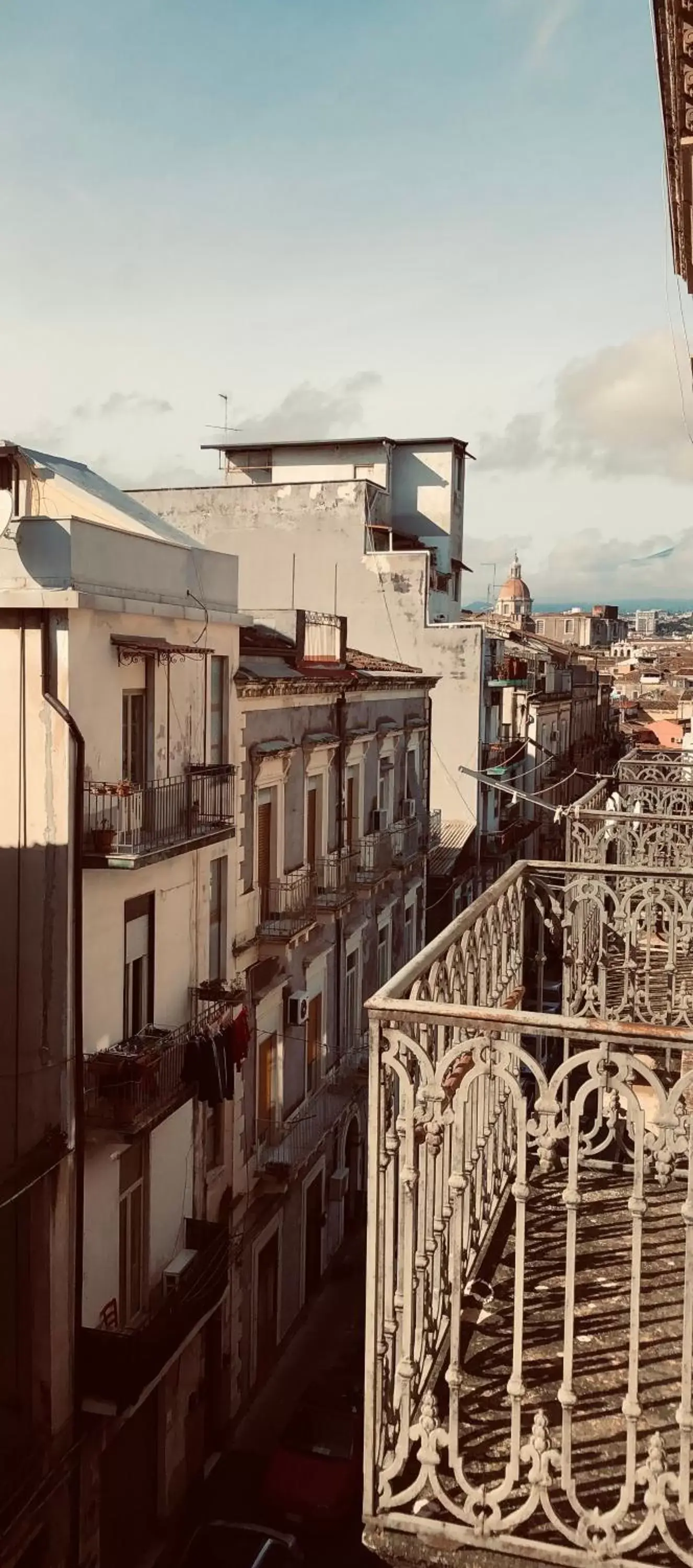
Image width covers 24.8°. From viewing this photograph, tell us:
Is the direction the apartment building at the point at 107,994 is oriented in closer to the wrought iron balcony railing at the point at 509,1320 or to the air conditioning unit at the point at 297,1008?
the wrought iron balcony railing

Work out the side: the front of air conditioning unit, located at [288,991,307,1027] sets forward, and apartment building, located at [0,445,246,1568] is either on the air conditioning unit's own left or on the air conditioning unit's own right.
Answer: on the air conditioning unit's own right

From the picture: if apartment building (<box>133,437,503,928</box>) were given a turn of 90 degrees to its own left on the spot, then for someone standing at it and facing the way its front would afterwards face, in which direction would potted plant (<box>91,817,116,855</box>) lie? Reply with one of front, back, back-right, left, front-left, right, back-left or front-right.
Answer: back

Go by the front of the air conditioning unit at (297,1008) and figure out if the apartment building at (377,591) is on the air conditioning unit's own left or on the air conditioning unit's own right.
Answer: on the air conditioning unit's own left

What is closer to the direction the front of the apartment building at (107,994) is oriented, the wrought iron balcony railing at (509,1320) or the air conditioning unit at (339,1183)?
the wrought iron balcony railing

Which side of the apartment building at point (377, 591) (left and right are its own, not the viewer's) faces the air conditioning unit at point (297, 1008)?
right

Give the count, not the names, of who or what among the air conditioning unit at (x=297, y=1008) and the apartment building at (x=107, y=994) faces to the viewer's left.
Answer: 0

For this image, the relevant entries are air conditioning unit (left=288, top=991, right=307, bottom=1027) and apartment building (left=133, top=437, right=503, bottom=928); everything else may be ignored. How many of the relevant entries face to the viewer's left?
0

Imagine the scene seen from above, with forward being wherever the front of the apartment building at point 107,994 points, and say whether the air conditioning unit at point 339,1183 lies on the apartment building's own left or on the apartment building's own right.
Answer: on the apartment building's own left

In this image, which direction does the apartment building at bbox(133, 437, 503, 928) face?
to the viewer's right

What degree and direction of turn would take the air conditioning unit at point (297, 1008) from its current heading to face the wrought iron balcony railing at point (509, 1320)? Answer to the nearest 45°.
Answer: approximately 45° to its right

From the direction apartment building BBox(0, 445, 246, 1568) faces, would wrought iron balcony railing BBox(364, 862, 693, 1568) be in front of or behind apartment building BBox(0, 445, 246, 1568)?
in front
